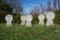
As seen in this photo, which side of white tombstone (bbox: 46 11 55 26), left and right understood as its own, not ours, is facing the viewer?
front

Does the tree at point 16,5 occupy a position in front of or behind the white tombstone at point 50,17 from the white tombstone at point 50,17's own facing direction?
behind

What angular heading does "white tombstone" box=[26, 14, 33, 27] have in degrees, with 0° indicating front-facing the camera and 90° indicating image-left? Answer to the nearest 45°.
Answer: approximately 0°

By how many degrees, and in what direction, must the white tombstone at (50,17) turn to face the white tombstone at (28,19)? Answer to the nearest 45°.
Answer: approximately 90° to its right

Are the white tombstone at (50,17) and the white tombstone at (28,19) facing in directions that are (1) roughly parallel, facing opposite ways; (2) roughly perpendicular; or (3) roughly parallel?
roughly parallel

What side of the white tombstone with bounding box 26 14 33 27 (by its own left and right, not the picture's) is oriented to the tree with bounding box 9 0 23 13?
back

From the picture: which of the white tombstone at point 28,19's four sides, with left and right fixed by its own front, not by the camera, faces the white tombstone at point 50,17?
left

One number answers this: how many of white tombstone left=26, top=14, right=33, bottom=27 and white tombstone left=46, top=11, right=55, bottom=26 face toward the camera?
2
